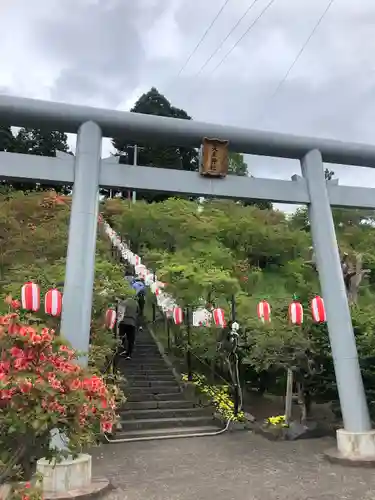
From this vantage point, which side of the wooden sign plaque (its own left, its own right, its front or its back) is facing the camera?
front

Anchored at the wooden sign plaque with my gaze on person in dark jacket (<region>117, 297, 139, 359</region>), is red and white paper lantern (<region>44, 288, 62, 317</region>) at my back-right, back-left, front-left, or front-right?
front-left

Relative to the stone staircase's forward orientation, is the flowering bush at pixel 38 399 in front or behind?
in front

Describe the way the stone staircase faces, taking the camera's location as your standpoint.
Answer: facing the viewer

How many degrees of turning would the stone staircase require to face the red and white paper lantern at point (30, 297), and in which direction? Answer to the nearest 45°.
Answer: approximately 45° to its right

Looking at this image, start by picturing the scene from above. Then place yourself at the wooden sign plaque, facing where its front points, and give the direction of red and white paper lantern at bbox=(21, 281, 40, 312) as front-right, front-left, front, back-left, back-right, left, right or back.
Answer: right

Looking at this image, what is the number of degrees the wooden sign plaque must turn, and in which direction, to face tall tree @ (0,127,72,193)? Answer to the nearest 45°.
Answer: approximately 135° to its right

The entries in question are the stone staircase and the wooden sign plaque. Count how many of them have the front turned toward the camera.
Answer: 2

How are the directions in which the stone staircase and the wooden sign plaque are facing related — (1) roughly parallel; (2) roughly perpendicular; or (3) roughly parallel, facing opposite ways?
roughly parallel

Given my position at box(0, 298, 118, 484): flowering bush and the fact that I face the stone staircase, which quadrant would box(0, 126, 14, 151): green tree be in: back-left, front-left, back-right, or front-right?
front-left

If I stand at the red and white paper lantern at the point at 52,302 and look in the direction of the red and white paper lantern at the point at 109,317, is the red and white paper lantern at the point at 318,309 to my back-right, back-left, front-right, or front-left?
front-right

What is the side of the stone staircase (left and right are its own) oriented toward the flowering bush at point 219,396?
left
